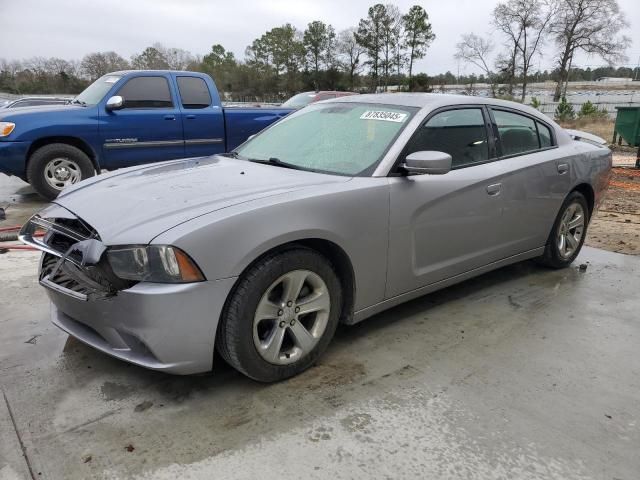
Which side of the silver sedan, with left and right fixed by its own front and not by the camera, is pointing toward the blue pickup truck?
right

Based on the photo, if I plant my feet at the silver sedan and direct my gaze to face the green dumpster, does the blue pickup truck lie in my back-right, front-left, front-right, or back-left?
front-left

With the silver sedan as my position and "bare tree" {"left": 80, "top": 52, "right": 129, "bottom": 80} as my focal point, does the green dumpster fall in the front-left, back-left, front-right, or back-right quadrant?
front-right

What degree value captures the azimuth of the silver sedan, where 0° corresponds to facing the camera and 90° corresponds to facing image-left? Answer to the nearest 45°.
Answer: approximately 45°

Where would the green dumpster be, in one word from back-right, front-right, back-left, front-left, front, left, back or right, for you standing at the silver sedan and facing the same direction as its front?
back

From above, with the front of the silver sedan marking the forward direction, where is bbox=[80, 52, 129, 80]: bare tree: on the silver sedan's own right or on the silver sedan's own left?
on the silver sedan's own right

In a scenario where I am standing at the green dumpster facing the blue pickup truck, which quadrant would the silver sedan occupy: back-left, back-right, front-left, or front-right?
front-left
